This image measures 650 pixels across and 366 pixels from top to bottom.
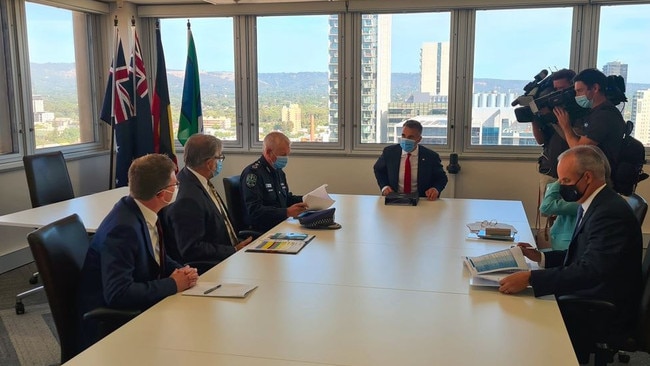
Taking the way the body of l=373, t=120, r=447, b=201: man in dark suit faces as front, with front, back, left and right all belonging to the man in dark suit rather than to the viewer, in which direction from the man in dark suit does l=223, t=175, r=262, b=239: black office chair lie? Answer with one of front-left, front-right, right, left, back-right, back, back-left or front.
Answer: front-right

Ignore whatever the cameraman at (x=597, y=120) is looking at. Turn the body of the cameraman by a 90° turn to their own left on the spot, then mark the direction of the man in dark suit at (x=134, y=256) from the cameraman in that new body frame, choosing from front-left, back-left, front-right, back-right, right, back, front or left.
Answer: front-right

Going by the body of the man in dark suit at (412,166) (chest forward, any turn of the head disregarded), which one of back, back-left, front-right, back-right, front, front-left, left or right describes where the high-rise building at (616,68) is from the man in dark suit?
back-left

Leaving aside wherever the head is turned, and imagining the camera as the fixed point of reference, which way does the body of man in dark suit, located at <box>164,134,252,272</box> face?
to the viewer's right

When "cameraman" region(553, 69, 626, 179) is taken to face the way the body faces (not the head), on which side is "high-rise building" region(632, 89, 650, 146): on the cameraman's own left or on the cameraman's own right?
on the cameraman's own right

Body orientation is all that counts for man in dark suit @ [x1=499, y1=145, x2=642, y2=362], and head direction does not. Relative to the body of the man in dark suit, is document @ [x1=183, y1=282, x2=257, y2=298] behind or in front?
in front

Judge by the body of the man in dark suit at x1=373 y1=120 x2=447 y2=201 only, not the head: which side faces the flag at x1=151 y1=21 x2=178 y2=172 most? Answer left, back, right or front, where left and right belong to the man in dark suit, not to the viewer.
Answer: right

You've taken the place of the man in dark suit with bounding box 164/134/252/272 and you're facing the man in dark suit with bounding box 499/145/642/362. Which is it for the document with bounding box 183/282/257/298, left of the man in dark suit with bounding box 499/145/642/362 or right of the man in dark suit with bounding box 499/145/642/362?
right

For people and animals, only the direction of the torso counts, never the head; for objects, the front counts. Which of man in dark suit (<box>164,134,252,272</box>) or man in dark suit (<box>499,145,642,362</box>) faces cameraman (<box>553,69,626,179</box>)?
man in dark suit (<box>164,134,252,272</box>)

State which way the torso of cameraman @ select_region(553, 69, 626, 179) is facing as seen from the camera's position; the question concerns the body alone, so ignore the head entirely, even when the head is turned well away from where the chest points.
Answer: to the viewer's left

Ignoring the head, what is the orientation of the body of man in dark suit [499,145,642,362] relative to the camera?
to the viewer's left

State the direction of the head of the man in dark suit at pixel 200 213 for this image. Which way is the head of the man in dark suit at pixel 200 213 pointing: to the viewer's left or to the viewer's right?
to the viewer's right

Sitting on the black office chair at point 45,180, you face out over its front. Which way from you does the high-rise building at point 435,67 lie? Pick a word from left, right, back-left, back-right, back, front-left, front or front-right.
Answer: front-left

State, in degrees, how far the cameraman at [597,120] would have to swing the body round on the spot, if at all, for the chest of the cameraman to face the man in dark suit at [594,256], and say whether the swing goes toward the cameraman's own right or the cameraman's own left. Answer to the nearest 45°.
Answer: approximately 90° to the cameraman's own left

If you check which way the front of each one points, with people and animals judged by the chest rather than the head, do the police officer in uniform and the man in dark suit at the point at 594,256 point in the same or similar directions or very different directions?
very different directions

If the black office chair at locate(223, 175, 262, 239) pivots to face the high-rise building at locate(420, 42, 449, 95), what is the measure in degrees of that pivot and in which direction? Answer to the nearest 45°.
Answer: approximately 45° to its left

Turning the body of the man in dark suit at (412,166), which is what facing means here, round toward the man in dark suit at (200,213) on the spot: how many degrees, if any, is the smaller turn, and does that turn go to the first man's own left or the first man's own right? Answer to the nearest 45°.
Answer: approximately 45° to the first man's own right

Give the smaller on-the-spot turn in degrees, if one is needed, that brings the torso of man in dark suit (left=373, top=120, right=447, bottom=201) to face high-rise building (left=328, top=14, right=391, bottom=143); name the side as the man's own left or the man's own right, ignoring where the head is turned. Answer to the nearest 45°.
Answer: approximately 180°

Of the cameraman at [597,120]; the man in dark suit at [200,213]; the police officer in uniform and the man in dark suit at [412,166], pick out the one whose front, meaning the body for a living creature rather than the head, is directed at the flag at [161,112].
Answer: the cameraman

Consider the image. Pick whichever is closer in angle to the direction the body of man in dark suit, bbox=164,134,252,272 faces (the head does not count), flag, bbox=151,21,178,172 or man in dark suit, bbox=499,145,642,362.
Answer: the man in dark suit
